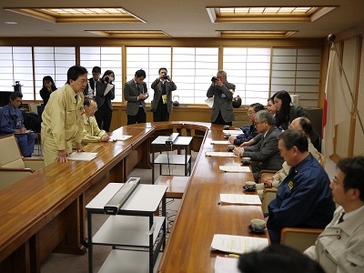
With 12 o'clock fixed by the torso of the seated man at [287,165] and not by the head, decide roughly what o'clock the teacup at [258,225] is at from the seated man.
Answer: The teacup is roughly at 9 o'clock from the seated man.

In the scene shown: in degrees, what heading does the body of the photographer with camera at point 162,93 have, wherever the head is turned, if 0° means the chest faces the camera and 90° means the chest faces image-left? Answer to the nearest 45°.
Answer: approximately 0°

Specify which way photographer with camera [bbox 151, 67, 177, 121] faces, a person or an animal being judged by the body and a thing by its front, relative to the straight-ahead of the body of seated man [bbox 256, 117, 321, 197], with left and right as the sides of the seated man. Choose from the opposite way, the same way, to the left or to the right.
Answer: to the left

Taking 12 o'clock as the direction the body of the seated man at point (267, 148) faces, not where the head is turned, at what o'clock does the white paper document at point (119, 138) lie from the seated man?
The white paper document is roughly at 1 o'clock from the seated man.

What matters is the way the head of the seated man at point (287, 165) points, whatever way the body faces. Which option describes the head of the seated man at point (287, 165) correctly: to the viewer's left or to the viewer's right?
to the viewer's left

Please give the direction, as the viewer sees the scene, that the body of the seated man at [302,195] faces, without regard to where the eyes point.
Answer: to the viewer's left

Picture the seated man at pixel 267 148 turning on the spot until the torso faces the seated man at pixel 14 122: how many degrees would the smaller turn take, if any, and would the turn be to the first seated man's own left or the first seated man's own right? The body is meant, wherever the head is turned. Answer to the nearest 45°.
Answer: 0° — they already face them

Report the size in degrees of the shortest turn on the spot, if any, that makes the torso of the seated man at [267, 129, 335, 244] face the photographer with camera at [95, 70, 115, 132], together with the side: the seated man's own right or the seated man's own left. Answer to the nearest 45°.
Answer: approximately 45° to the seated man's own right

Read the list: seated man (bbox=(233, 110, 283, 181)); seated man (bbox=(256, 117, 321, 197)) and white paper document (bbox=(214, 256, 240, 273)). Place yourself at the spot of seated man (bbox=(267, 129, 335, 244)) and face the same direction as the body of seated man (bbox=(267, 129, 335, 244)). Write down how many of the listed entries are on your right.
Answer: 2

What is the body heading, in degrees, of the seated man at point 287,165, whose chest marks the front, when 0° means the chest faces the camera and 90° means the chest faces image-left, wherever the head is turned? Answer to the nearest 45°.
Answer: approximately 90°

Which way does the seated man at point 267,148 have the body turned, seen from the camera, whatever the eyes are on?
to the viewer's left

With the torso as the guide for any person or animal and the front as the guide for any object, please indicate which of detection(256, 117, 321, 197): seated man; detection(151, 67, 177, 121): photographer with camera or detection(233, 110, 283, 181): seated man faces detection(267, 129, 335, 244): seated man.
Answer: the photographer with camera
